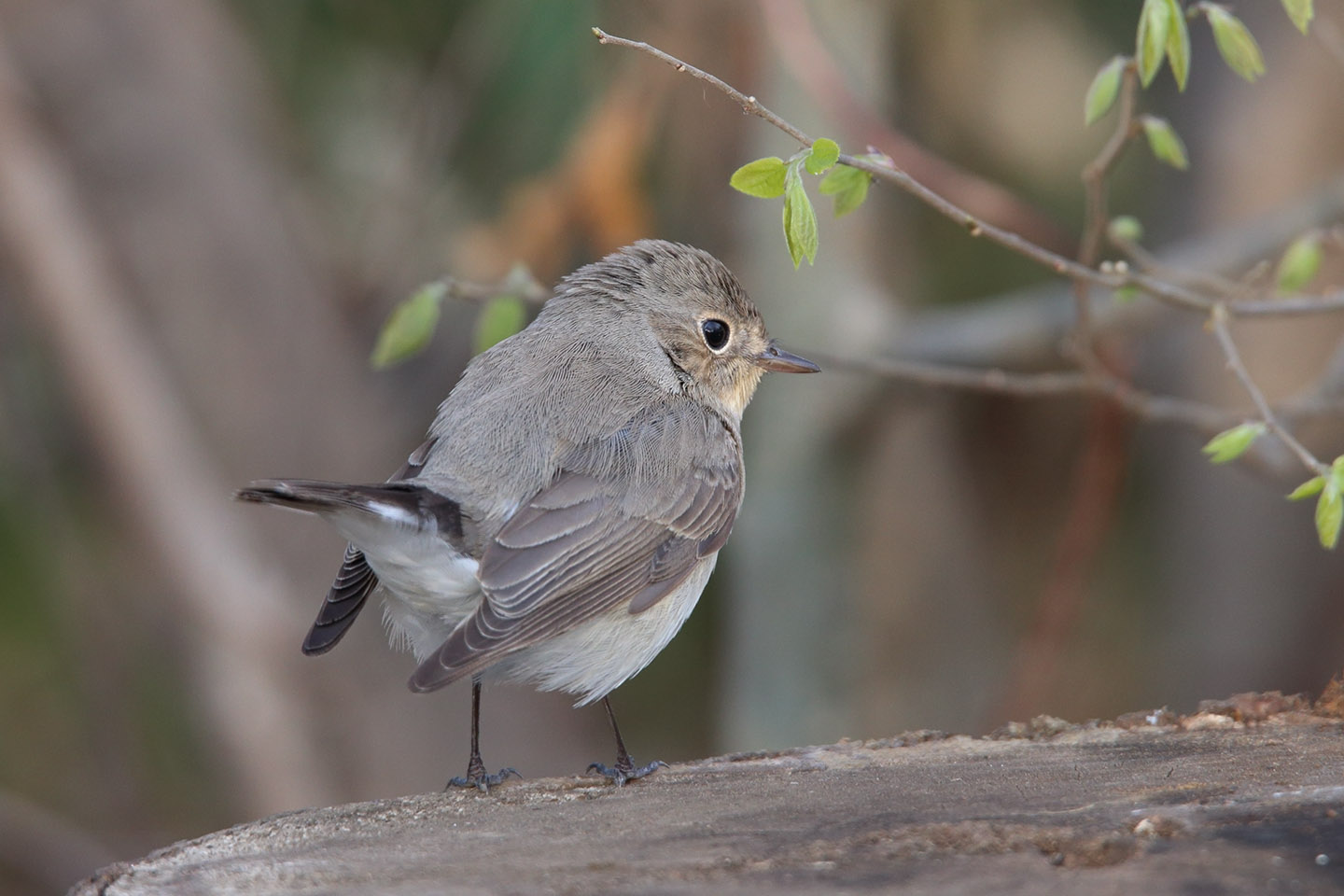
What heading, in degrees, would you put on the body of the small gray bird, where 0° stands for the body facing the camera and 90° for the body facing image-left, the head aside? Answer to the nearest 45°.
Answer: approximately 225°

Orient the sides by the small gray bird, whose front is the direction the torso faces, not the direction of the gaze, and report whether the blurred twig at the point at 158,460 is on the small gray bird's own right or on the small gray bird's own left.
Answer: on the small gray bird's own left

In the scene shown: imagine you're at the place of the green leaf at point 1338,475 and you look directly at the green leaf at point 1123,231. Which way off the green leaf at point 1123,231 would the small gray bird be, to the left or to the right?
left

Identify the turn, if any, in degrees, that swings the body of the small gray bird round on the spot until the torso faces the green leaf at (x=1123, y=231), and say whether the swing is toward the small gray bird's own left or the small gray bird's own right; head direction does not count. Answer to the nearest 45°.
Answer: approximately 45° to the small gray bird's own right

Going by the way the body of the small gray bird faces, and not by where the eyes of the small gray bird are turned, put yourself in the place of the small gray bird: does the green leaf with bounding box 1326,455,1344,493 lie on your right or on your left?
on your right

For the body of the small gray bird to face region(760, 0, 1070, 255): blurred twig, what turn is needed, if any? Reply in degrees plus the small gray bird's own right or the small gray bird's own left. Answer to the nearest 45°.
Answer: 0° — it already faces it
